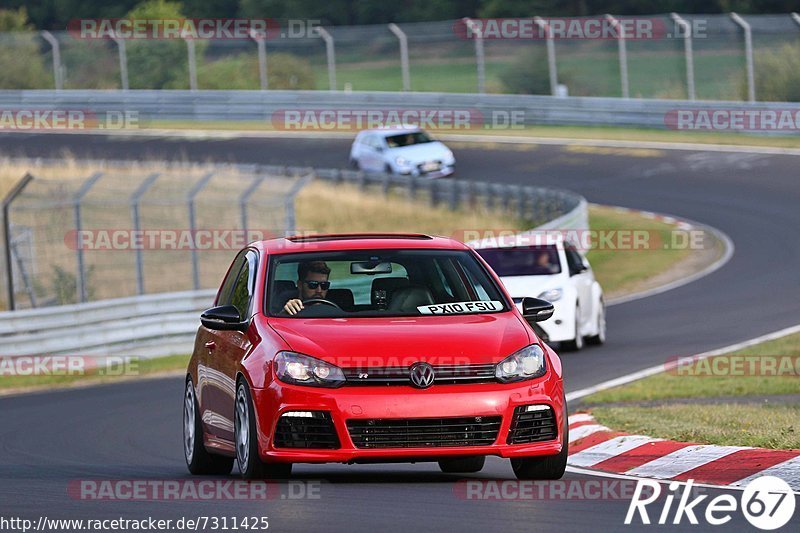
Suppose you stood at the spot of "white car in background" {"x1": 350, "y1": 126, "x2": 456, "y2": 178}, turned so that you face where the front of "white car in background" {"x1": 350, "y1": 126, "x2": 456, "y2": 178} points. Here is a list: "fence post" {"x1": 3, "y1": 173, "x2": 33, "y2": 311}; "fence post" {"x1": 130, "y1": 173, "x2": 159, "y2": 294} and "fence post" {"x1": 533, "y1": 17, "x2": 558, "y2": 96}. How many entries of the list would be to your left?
1

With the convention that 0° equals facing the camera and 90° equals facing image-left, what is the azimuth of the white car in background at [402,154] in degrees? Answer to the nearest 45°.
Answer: approximately 315°

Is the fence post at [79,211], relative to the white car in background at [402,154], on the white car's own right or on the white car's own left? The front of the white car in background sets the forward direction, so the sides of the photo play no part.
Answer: on the white car's own right

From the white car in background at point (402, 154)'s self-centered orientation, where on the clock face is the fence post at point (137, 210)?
The fence post is roughly at 2 o'clock from the white car in background.

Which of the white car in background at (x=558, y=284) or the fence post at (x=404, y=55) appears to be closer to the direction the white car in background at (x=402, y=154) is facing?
the white car in background

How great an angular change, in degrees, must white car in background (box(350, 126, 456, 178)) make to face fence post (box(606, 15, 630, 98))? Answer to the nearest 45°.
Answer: approximately 90° to its left

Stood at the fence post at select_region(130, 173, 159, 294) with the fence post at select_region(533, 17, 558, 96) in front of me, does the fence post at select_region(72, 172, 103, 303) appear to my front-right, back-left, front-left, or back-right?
back-left

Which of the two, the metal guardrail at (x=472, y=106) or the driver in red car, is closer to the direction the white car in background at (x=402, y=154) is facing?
the driver in red car

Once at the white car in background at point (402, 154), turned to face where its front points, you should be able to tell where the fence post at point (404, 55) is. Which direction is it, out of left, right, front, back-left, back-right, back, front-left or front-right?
back-left

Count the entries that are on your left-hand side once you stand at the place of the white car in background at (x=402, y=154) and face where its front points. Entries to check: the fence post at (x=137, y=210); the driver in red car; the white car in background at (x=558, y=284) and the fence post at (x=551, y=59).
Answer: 1
